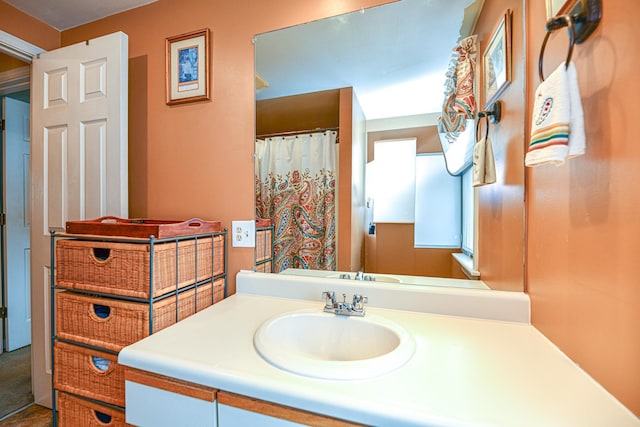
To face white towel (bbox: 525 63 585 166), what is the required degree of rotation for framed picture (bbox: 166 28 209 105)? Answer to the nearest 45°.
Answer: approximately 90° to its left

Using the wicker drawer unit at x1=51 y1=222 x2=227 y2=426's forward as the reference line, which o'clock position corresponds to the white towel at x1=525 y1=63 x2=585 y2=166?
The white towel is roughly at 9 o'clock from the wicker drawer unit.

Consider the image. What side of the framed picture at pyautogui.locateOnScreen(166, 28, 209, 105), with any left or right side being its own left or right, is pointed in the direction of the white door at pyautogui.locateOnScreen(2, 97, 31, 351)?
right

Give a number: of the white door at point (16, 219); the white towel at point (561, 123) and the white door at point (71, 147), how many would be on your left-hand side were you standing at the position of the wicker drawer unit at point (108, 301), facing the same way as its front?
1

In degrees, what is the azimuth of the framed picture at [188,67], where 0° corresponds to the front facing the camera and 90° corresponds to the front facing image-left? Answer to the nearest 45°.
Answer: approximately 45°

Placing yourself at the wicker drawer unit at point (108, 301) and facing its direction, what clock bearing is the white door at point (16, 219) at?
The white door is roughly at 4 o'clock from the wicker drawer unit.

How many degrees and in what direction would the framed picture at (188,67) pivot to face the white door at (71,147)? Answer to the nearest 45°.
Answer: approximately 90° to its right

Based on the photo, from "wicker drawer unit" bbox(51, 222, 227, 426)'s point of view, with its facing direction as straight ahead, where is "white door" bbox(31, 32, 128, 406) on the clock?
The white door is roughly at 4 o'clock from the wicker drawer unit.

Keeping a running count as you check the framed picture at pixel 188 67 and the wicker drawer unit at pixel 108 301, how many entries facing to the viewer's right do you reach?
0

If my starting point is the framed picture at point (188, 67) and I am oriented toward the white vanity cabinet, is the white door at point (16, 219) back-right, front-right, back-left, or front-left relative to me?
back-right

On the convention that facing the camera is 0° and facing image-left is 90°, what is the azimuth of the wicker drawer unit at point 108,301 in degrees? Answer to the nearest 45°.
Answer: approximately 45°
